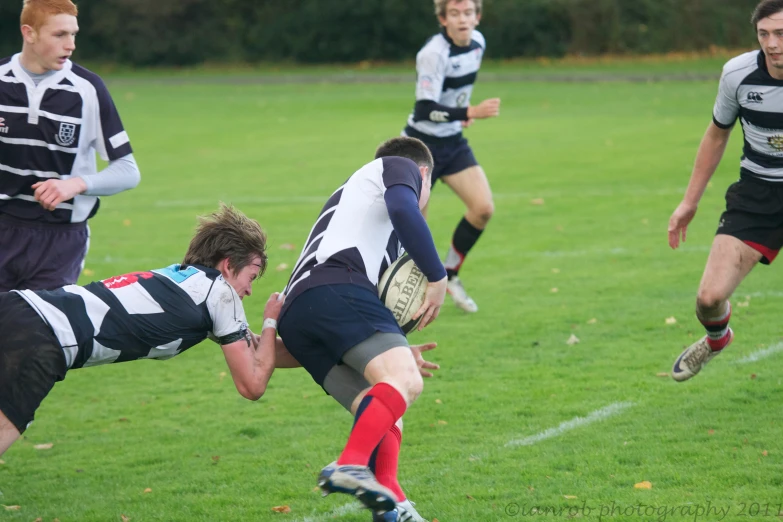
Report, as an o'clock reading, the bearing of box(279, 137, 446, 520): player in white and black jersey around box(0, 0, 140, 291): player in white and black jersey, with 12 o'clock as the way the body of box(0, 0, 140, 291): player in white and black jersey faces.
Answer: box(279, 137, 446, 520): player in white and black jersey is roughly at 11 o'clock from box(0, 0, 140, 291): player in white and black jersey.

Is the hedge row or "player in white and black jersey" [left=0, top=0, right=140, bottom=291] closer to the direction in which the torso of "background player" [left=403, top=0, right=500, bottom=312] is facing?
the player in white and black jersey

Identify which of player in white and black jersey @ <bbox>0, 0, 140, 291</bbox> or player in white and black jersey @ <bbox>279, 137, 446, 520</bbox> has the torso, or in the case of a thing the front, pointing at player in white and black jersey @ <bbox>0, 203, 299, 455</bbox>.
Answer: player in white and black jersey @ <bbox>0, 0, 140, 291</bbox>

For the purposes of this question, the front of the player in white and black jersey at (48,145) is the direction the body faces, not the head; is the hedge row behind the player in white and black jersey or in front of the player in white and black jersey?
behind

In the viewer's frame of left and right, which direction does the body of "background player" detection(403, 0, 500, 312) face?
facing the viewer and to the right of the viewer

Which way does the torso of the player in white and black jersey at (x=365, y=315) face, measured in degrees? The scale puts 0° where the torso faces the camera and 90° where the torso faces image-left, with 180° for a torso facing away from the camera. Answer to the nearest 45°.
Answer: approximately 225°

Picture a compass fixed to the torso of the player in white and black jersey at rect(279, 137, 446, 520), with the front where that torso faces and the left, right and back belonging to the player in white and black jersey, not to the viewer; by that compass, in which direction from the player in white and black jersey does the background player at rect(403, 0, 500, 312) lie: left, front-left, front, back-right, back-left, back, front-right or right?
front-left

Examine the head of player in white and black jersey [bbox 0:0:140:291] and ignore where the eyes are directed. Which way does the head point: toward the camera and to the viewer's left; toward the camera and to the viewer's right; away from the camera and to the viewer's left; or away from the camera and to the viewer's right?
toward the camera and to the viewer's right

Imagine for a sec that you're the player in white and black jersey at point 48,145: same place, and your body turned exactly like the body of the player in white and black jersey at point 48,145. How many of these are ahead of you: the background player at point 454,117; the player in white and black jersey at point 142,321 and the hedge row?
1

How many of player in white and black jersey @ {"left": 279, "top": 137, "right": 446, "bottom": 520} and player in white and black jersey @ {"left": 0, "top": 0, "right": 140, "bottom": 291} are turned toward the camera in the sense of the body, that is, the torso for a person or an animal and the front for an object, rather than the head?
1

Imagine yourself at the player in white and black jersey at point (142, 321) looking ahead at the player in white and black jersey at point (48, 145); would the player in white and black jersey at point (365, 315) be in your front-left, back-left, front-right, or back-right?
back-right

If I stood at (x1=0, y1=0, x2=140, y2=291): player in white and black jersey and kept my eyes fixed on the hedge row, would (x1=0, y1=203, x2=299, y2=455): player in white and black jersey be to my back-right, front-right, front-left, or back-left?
back-right
